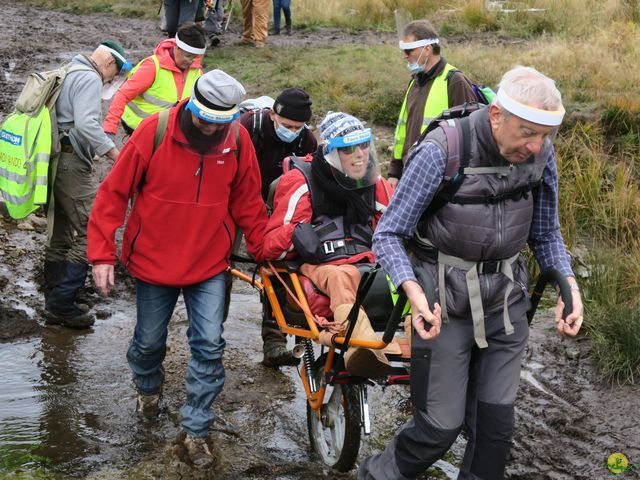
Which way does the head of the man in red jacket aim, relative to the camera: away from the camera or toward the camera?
toward the camera

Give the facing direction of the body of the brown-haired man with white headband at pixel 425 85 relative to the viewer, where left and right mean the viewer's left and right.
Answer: facing the viewer and to the left of the viewer

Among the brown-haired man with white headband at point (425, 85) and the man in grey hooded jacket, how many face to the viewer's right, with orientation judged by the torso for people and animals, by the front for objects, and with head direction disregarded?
1

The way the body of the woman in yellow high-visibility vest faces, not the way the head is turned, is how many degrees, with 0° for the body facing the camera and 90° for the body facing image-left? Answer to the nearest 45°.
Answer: approximately 315°

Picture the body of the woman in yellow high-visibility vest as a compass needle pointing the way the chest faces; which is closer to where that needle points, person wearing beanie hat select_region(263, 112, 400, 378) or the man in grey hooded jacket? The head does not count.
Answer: the person wearing beanie hat

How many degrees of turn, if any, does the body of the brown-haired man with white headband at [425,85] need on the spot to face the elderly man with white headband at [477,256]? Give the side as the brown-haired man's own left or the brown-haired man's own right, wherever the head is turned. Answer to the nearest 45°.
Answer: approximately 45° to the brown-haired man's own left

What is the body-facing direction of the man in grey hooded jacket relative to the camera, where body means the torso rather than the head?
to the viewer's right

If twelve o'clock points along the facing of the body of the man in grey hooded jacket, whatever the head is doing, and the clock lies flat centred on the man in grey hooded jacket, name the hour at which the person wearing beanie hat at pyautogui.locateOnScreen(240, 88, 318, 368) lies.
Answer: The person wearing beanie hat is roughly at 1 o'clock from the man in grey hooded jacket.

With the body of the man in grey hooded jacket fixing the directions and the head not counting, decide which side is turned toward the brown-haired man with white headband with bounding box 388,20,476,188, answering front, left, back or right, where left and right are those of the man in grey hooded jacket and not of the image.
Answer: front

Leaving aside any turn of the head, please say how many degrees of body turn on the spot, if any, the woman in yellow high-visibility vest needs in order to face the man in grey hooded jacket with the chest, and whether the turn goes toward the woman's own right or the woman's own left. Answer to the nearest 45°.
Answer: approximately 90° to the woman's own right

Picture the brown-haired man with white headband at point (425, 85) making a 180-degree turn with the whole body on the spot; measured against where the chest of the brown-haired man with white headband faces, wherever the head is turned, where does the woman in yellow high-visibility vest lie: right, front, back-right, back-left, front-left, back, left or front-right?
back-left

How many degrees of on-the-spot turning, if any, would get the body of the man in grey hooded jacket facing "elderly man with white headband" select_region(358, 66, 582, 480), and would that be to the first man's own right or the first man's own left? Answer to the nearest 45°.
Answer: approximately 45° to the first man's own right
